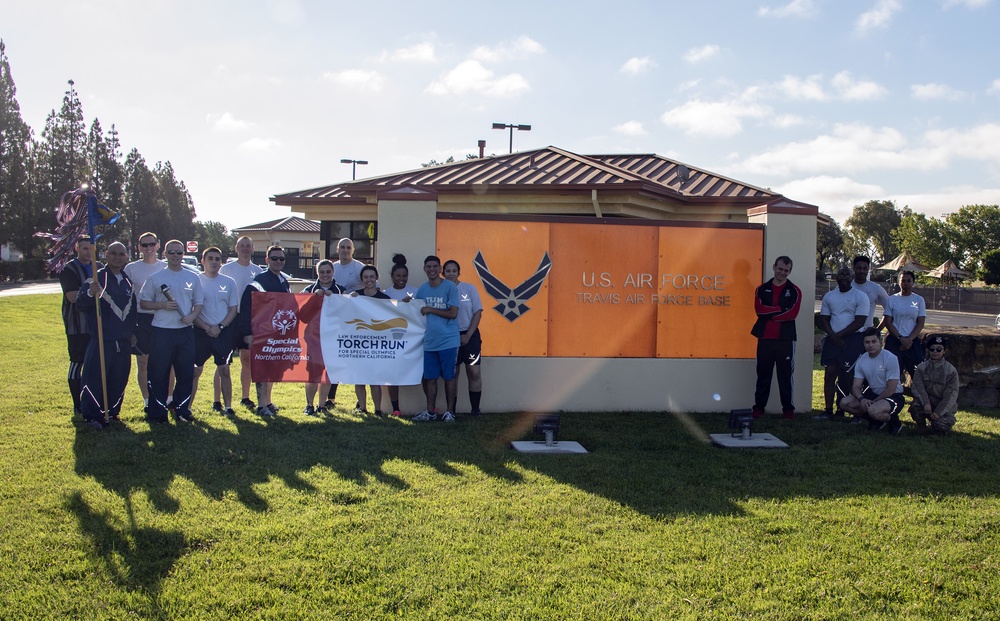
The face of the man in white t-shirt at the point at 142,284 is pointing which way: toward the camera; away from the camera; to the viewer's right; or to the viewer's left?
toward the camera

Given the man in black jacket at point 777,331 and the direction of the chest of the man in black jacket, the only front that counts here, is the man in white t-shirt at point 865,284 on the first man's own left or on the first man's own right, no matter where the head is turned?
on the first man's own left

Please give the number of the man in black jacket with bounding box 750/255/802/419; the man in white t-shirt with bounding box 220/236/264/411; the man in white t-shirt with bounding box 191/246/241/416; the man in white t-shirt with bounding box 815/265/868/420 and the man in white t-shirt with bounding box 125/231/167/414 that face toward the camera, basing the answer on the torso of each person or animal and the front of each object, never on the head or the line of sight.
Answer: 5

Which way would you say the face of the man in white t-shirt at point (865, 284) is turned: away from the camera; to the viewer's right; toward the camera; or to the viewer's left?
toward the camera

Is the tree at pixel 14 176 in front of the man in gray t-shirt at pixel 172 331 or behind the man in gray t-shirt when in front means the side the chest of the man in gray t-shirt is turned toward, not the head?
behind

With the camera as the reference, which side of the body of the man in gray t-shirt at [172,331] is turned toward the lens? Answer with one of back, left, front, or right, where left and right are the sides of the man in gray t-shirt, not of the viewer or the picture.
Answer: front

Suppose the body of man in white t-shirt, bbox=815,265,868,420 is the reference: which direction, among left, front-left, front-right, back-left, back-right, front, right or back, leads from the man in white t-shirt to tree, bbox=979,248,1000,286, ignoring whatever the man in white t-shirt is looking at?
back

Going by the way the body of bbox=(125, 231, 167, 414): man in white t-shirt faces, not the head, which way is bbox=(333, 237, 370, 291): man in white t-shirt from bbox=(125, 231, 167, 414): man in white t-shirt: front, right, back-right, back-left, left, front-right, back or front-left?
left

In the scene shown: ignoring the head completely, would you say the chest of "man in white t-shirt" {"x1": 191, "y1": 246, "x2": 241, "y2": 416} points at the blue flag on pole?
no

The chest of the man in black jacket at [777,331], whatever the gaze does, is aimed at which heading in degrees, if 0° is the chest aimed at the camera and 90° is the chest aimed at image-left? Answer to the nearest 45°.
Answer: approximately 0°

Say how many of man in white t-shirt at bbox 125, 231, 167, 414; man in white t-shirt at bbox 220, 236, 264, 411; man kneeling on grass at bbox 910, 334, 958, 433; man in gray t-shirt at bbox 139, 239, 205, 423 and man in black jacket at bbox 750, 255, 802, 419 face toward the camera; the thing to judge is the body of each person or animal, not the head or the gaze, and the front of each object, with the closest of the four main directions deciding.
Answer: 5

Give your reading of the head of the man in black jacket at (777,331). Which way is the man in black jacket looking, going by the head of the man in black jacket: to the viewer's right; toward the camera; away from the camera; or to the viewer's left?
toward the camera

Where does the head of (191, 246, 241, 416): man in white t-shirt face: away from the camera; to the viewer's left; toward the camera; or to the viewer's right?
toward the camera

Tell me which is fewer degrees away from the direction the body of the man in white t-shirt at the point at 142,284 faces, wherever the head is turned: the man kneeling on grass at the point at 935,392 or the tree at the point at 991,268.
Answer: the man kneeling on grass

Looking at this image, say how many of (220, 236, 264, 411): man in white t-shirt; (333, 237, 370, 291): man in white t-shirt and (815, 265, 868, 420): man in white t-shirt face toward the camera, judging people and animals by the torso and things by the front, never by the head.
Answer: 3

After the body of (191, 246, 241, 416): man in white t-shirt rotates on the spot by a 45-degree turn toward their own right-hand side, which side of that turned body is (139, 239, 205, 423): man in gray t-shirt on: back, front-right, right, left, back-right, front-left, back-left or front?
front

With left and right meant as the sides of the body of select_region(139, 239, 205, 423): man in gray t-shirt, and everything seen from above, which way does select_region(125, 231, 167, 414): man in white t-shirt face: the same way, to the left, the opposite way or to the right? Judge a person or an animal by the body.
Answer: the same way

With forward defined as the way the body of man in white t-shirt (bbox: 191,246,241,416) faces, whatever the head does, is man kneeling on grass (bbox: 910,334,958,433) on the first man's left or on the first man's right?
on the first man's left

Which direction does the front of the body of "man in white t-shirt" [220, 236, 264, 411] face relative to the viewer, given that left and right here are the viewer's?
facing the viewer

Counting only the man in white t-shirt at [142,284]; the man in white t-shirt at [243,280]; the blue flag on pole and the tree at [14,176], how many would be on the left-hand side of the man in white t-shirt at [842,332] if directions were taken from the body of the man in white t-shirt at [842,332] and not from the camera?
0
